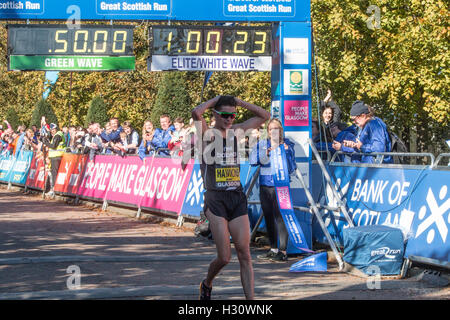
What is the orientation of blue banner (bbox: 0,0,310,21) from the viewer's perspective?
toward the camera

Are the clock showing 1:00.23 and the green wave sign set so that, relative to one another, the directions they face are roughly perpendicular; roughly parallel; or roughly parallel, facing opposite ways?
roughly parallel

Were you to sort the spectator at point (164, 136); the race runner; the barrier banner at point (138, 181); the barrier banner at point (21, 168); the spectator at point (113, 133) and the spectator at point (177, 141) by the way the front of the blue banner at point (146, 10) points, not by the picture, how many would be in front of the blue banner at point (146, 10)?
1

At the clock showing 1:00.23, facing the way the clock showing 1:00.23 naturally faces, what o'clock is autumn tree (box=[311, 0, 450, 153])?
The autumn tree is roughly at 7 o'clock from the clock showing 1:00.23.

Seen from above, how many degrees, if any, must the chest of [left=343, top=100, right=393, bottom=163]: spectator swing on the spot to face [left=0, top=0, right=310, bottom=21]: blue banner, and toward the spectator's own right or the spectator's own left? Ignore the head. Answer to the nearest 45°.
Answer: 0° — they already face it

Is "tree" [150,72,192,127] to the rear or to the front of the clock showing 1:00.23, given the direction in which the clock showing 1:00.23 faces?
to the rear

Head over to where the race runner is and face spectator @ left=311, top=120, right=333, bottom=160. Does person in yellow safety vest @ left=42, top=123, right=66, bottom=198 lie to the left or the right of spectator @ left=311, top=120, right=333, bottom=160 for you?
left

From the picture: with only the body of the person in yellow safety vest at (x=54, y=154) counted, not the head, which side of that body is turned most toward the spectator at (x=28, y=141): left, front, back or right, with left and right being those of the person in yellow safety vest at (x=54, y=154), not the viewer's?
right

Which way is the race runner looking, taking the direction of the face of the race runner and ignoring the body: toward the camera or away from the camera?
toward the camera

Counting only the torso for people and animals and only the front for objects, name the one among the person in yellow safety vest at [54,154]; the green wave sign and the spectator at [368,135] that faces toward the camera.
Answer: the green wave sign

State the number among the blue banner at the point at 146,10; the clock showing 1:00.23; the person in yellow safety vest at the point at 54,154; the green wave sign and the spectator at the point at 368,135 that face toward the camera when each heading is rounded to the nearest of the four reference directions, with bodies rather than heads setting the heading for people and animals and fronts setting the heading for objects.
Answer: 3

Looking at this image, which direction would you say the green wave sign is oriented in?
toward the camera

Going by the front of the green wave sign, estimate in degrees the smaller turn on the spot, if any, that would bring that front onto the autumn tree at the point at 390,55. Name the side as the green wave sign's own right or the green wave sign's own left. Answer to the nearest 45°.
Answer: approximately 135° to the green wave sign's own left

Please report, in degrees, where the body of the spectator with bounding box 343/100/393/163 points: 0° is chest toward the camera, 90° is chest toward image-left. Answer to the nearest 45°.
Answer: approximately 90°
